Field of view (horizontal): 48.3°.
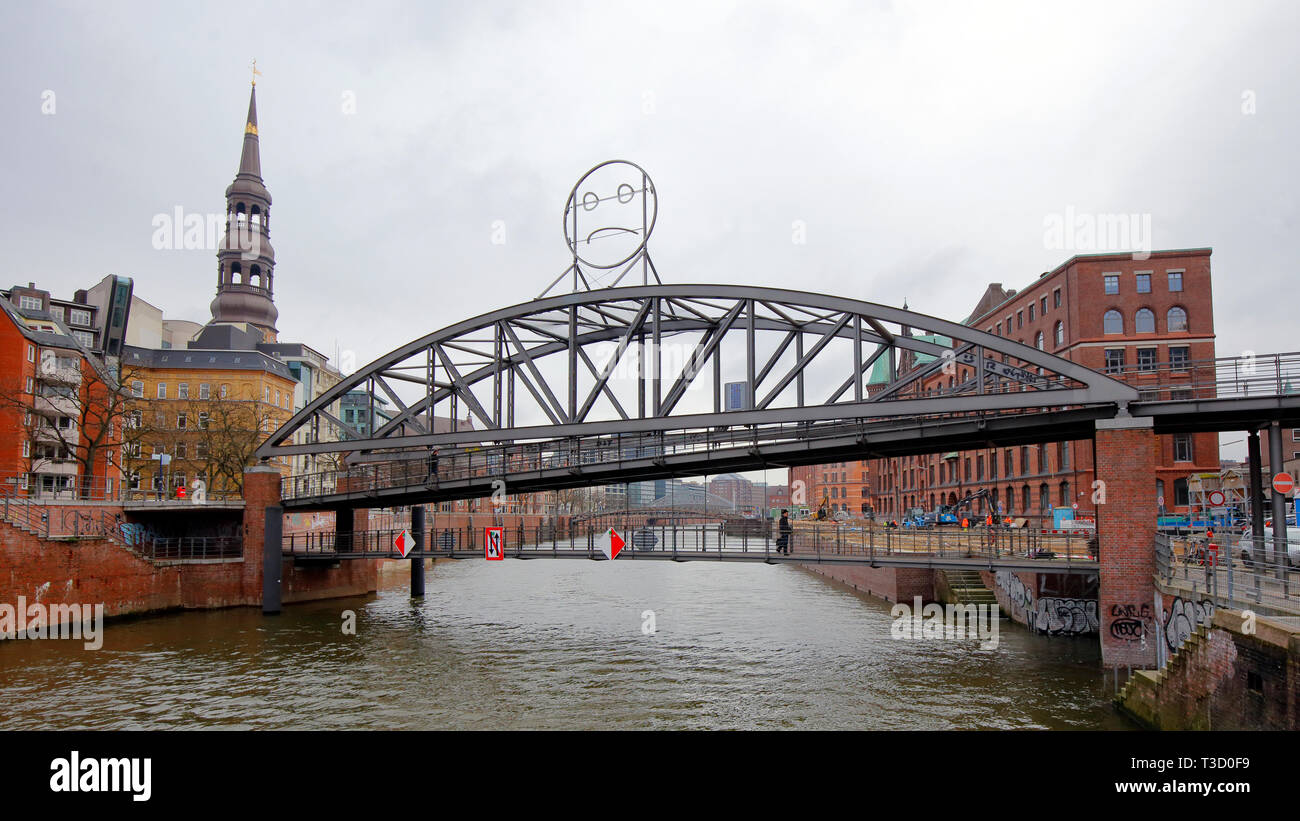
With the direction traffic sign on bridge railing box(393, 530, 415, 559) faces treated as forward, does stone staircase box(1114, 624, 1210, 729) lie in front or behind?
in front

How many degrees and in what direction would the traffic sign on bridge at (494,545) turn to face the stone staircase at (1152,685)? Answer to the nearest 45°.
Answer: approximately 45° to its left

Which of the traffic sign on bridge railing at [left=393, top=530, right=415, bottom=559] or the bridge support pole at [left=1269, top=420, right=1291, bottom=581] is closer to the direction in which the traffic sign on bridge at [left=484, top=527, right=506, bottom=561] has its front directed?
the bridge support pole

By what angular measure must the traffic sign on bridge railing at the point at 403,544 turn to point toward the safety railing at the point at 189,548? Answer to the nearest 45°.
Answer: approximately 135° to its right

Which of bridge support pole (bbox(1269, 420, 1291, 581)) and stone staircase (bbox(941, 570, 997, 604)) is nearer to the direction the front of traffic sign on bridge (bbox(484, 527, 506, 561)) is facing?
the bridge support pole

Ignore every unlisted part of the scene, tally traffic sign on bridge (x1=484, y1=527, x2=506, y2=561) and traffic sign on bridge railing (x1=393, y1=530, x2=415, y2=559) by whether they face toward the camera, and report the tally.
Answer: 2

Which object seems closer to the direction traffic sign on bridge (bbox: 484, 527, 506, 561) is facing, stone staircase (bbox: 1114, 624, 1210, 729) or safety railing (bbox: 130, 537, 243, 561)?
the stone staircase

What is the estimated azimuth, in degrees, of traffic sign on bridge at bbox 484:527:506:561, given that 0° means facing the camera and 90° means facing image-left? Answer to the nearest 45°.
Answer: approximately 0°

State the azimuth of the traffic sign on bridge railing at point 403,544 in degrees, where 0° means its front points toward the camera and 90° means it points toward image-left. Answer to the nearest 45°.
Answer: approximately 0°

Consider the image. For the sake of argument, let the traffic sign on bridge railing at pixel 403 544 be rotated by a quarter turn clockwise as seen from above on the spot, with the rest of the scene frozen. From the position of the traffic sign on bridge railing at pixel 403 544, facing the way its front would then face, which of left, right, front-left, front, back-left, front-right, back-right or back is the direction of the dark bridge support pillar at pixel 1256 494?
back-left
